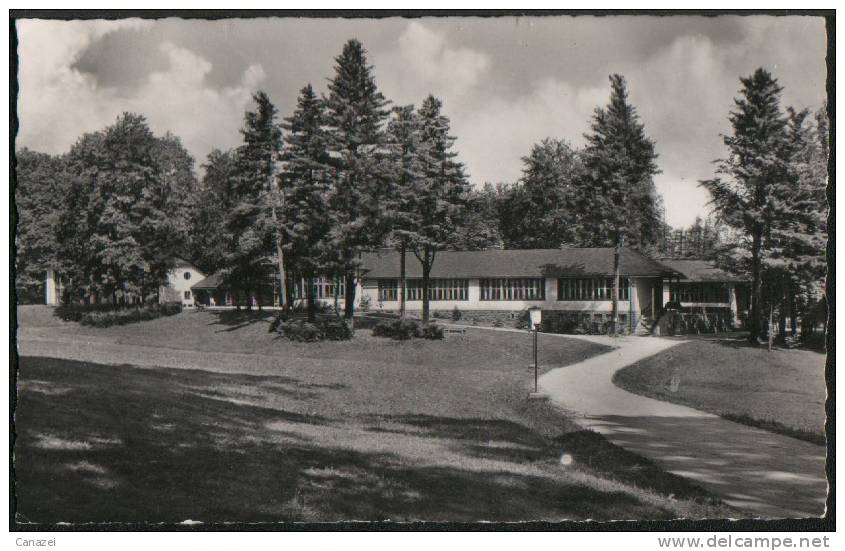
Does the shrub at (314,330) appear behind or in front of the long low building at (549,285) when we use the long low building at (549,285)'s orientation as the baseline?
in front

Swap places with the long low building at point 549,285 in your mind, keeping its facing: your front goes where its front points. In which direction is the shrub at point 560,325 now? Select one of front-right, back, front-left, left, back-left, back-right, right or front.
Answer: front

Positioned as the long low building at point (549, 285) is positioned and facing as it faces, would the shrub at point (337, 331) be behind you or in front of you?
in front

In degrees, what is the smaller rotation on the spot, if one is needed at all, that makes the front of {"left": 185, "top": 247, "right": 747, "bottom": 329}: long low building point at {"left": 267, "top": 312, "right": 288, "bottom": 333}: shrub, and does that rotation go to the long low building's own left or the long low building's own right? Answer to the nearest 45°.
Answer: approximately 45° to the long low building's own right

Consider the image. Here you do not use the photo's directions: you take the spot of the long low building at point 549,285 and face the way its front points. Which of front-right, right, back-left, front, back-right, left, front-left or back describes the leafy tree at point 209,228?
right

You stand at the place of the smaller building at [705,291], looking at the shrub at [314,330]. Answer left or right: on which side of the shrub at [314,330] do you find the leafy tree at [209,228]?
right

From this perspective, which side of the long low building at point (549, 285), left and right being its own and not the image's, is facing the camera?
front
